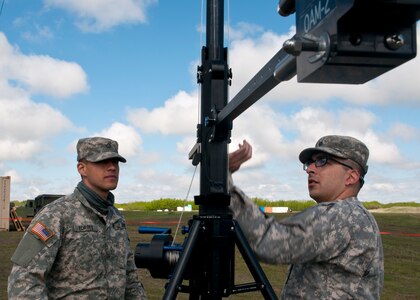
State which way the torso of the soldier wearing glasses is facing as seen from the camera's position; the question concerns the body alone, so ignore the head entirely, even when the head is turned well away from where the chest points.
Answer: to the viewer's left

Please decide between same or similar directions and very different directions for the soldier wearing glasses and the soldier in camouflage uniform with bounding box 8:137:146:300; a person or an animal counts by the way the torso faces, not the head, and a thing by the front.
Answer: very different directions

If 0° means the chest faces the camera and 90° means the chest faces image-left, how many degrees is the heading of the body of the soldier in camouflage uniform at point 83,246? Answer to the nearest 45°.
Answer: approximately 315°

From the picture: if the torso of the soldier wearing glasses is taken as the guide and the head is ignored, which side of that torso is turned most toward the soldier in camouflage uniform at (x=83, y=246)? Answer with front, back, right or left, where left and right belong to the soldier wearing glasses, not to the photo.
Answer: front

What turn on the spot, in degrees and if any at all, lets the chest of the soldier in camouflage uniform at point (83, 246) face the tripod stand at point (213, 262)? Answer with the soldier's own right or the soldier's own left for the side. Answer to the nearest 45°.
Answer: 0° — they already face it

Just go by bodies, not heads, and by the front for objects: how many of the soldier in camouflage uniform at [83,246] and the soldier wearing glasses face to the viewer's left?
1

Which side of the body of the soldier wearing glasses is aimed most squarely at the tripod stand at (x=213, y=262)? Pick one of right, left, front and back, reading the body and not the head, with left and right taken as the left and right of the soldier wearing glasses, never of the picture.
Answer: front
